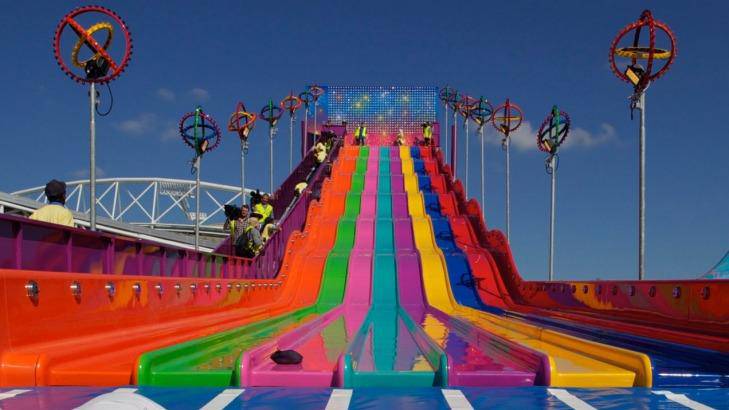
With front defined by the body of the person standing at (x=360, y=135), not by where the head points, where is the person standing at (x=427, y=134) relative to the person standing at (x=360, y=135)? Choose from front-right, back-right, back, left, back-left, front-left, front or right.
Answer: left

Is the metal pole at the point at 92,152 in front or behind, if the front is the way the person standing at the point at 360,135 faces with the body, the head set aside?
in front

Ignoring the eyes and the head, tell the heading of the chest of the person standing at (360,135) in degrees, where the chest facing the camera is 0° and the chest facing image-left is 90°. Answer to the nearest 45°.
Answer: approximately 0°

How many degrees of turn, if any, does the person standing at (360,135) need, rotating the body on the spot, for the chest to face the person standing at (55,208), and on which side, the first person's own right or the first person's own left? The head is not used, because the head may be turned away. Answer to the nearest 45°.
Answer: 0° — they already face them
